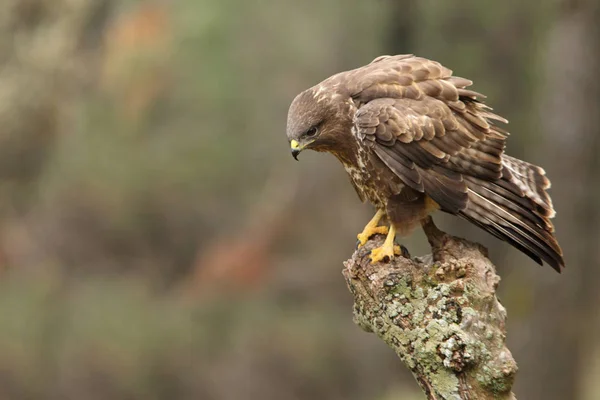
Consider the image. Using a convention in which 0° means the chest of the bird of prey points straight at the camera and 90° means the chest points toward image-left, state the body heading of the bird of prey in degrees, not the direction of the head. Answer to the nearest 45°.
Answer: approximately 90°
